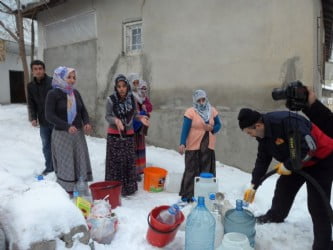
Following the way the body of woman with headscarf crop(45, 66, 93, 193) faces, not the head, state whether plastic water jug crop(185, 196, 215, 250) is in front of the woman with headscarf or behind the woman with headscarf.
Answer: in front

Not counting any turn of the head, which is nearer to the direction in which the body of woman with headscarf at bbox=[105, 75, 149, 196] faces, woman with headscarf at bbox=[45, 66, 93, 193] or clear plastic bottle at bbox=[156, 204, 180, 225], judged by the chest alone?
the clear plastic bottle

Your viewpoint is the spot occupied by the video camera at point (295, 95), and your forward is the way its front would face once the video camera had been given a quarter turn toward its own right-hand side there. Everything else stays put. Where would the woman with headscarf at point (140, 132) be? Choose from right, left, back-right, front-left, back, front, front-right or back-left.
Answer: front-left

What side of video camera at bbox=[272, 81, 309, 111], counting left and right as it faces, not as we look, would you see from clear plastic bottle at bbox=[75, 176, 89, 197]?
front

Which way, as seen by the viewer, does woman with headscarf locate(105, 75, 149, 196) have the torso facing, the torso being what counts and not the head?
toward the camera

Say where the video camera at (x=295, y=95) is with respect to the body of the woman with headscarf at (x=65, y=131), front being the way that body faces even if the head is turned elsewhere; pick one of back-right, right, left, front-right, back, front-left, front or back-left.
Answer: front

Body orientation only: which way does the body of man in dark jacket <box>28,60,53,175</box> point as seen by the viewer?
toward the camera

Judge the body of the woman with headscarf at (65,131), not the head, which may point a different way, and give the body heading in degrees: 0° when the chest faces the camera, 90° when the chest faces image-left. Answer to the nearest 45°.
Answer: approximately 315°

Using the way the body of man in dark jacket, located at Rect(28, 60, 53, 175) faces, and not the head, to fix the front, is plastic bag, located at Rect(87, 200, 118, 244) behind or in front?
in front

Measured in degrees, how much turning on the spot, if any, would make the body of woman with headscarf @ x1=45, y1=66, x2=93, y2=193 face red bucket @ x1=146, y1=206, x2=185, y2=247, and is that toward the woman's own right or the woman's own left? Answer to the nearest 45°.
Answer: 0° — they already face it

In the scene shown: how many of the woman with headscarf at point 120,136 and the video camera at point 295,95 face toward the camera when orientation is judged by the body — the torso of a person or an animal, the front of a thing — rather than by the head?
1

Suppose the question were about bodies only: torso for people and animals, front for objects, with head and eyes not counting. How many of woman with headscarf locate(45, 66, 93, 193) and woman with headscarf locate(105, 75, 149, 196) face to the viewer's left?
0

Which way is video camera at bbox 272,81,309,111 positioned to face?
to the viewer's left

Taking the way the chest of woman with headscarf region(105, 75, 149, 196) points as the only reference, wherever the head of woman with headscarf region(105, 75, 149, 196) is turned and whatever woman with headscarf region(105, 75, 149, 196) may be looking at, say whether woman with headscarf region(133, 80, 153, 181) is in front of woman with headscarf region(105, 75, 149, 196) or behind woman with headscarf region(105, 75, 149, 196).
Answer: behind
